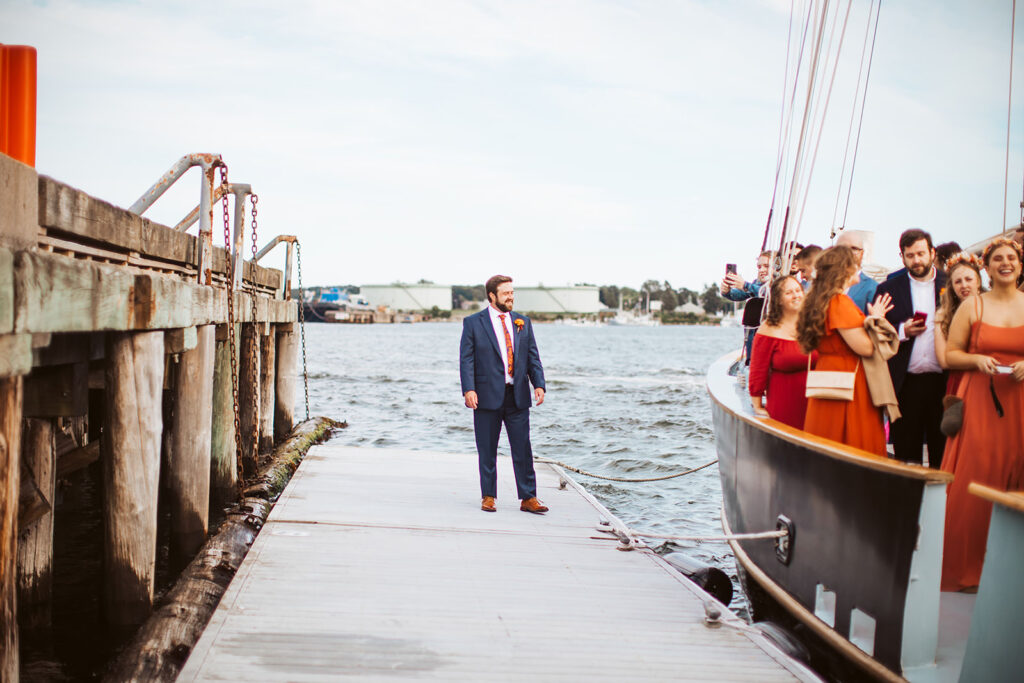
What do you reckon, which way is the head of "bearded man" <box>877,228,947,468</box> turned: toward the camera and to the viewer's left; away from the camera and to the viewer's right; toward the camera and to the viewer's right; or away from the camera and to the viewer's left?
toward the camera and to the viewer's left

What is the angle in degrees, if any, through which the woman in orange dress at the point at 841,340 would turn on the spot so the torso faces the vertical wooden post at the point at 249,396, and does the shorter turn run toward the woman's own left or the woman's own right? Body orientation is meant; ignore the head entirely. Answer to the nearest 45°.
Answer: approximately 90° to the woman's own left

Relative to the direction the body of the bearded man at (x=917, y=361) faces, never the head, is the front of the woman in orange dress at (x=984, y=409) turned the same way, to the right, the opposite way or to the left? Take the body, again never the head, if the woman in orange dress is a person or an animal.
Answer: the same way

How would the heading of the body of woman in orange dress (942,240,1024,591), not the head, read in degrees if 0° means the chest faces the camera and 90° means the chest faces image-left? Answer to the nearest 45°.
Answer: approximately 0°

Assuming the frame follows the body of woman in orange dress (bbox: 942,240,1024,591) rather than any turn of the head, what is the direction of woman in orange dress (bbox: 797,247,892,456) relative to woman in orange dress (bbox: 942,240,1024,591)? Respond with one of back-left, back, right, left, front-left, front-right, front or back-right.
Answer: right

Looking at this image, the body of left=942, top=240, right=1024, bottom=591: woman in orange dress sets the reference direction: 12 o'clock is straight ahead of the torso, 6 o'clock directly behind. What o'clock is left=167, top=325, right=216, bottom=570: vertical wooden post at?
The vertical wooden post is roughly at 3 o'clock from the woman in orange dress.

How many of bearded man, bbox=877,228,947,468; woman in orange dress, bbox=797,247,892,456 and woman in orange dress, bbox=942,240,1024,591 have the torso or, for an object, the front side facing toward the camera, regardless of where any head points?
2

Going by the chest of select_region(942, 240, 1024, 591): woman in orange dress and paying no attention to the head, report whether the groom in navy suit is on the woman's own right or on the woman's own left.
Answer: on the woman's own right

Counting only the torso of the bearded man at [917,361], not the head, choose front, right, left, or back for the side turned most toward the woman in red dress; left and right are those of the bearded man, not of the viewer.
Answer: right

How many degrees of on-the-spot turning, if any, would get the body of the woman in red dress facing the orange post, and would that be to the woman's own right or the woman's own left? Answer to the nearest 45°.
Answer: approximately 90° to the woman's own right

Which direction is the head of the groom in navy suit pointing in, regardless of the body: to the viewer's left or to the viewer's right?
to the viewer's right

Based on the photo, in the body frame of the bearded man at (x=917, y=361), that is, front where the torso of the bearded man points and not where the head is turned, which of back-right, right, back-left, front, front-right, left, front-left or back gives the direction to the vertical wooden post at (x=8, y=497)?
front-right

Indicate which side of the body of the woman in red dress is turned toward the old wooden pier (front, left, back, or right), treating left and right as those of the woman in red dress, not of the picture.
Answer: right

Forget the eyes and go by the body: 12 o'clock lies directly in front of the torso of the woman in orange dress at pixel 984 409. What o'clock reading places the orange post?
The orange post is roughly at 2 o'clock from the woman in orange dress.

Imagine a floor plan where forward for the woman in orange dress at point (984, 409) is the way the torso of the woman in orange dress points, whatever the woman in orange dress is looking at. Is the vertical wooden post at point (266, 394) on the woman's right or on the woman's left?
on the woman's right

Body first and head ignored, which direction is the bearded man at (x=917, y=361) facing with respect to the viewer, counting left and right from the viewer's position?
facing the viewer

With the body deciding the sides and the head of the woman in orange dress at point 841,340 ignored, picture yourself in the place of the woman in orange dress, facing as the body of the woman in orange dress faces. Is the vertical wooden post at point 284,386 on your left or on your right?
on your left
